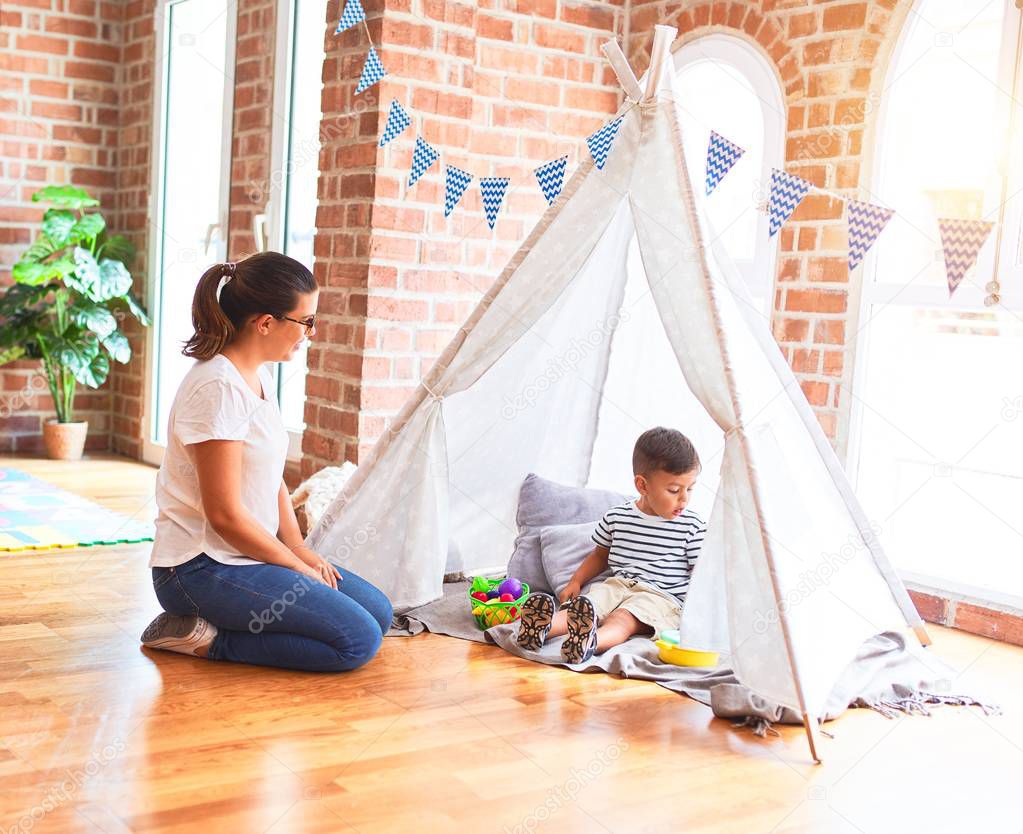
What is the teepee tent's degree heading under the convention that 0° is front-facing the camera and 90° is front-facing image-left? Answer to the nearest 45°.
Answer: approximately 45°

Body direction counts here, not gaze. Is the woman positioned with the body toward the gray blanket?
yes

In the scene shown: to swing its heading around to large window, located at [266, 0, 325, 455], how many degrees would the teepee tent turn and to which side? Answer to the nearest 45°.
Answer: approximately 90° to its right

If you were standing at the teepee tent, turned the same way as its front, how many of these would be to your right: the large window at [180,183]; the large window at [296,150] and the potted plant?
3

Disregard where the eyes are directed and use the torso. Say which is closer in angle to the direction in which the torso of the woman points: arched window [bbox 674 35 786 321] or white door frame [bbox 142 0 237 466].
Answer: the arched window

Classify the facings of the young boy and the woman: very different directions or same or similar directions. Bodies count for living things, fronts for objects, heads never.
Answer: very different directions

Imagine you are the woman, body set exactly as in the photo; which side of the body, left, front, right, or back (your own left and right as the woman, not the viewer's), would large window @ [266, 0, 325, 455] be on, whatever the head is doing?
left

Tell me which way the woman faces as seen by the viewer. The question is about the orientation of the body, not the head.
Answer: to the viewer's right

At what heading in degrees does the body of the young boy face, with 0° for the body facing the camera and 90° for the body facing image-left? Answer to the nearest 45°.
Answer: approximately 45°

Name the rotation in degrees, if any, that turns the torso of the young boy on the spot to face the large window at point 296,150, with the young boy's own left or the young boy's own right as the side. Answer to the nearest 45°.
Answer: approximately 90° to the young boy's own right

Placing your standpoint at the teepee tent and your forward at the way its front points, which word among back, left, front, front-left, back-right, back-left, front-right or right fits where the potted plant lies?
right

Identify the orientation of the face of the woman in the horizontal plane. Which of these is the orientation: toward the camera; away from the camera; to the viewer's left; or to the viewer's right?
to the viewer's right

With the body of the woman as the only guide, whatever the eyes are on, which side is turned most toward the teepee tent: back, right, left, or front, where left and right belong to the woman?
front
